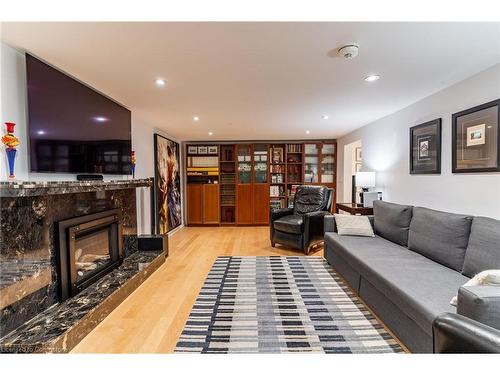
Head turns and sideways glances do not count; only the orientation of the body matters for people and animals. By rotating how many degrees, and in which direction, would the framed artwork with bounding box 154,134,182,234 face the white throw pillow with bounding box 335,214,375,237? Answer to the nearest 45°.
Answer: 0° — it already faces it

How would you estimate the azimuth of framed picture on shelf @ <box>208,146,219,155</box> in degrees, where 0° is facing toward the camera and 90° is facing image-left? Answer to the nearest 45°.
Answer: approximately 0°

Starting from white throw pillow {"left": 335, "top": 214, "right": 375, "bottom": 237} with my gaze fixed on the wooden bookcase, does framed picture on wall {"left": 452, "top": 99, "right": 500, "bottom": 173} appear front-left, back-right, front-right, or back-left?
back-right

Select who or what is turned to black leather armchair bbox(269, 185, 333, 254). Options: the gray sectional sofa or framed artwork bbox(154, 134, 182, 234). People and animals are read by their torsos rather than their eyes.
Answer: the framed artwork

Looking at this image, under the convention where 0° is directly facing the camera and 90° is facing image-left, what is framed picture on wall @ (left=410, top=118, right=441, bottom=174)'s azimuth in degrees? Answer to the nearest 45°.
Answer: approximately 45°

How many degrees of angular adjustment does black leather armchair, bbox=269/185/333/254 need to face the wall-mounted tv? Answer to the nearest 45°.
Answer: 0° — it already faces it

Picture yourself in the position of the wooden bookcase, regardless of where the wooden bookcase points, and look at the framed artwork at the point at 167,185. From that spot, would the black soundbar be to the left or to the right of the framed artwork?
left

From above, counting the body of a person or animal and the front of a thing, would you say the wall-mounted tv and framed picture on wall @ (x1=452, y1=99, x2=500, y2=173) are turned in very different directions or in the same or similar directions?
very different directions

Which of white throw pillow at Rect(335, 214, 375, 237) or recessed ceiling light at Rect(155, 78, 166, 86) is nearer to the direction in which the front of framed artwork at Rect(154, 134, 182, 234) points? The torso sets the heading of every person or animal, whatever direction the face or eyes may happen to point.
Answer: the white throw pillow

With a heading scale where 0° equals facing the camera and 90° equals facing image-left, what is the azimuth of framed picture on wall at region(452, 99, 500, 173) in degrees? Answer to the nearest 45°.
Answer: approximately 45°
